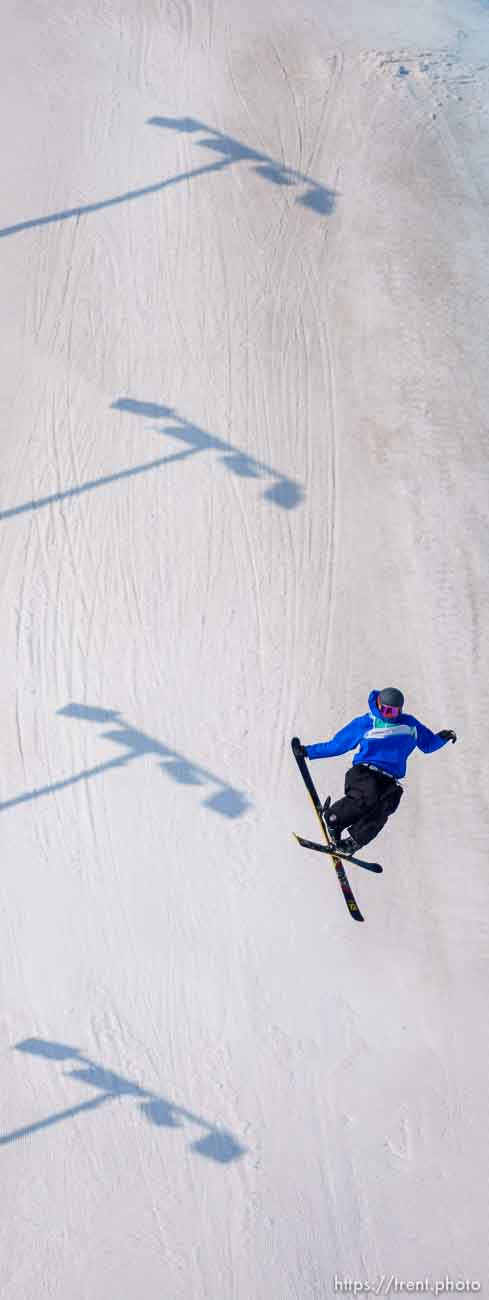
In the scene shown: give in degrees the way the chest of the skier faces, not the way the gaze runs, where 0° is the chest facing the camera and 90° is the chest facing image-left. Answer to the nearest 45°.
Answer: approximately 0°
